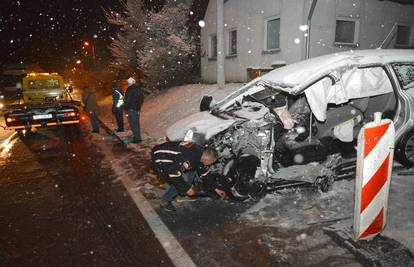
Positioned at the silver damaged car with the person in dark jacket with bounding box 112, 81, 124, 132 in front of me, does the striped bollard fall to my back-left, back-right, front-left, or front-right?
back-left

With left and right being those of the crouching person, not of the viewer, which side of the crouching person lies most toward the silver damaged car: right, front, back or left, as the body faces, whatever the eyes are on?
front

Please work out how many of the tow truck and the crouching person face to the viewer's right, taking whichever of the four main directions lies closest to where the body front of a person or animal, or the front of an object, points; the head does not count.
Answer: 1

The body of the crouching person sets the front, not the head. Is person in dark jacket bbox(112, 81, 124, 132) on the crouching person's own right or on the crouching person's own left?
on the crouching person's own left

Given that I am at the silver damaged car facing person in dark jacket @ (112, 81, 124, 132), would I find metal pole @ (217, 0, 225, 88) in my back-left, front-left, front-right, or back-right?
front-right

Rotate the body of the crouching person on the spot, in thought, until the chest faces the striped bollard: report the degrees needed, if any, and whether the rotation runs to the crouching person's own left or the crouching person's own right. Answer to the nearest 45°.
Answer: approximately 45° to the crouching person's own right

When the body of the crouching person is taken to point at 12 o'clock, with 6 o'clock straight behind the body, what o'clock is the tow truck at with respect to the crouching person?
The tow truck is roughly at 8 o'clock from the crouching person.

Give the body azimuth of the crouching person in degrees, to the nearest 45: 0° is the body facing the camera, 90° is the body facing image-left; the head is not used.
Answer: approximately 270°
